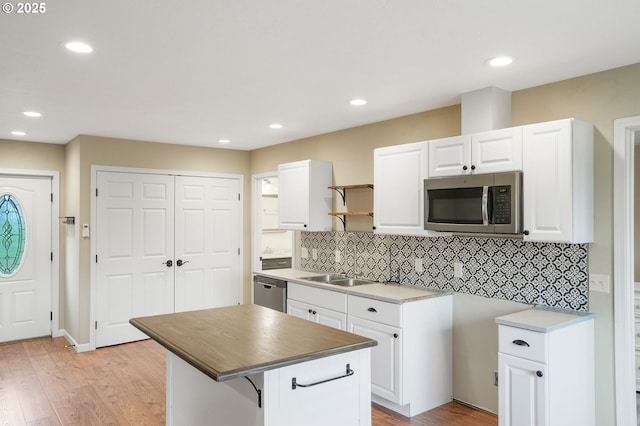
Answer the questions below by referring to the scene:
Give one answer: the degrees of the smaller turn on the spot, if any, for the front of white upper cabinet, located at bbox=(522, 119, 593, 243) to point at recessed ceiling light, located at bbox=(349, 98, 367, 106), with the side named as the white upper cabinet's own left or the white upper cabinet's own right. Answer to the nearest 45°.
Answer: approximately 45° to the white upper cabinet's own right

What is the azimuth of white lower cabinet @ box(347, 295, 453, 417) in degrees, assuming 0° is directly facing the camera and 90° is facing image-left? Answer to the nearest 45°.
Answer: approximately 45°

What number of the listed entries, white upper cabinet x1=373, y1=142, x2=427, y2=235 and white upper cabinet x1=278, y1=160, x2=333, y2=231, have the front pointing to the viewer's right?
0

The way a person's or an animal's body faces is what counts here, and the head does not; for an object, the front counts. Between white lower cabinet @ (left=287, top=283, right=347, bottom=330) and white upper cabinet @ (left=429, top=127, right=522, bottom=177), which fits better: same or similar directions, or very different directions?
same or similar directions

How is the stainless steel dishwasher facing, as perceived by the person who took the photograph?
facing the viewer and to the left of the viewer

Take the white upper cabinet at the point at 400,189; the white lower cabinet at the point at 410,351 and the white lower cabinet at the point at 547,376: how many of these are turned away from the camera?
0

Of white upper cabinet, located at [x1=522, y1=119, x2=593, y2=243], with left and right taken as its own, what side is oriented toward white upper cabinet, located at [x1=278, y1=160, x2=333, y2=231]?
right

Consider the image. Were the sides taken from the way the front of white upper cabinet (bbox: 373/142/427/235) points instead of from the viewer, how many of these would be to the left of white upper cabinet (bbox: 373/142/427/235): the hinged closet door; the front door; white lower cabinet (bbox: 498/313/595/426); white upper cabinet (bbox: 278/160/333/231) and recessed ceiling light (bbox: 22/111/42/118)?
1

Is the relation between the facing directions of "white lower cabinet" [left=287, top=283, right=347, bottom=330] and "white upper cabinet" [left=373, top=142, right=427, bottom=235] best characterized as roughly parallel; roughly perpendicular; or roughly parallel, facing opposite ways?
roughly parallel

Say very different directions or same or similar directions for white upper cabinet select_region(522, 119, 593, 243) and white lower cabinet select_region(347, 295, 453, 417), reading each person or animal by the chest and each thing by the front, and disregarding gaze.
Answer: same or similar directions

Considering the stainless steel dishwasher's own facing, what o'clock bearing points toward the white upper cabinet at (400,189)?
The white upper cabinet is roughly at 9 o'clock from the stainless steel dishwasher.

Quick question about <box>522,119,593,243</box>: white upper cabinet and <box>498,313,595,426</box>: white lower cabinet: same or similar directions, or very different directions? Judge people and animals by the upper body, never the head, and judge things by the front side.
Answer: same or similar directions

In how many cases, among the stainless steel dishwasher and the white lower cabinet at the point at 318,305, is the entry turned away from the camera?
0

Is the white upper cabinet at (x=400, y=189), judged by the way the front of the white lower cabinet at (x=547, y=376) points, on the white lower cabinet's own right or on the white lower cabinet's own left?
on the white lower cabinet's own right

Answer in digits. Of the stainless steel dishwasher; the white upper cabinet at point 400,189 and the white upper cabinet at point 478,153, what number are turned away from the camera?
0

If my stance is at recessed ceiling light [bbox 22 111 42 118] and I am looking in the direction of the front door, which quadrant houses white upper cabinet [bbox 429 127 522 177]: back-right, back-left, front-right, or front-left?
back-right

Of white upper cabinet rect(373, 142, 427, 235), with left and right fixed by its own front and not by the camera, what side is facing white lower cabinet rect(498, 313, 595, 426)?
left
